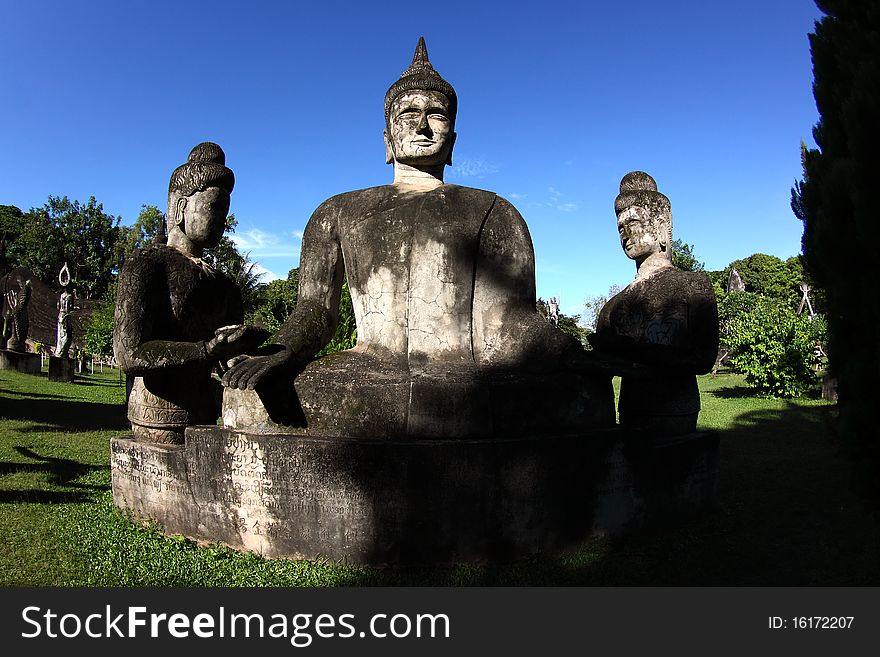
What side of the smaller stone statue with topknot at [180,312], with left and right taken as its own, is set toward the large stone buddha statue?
front

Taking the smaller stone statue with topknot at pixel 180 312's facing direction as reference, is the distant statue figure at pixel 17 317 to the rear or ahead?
to the rear

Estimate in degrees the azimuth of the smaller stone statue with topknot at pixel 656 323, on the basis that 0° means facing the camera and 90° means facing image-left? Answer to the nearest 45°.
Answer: approximately 45°

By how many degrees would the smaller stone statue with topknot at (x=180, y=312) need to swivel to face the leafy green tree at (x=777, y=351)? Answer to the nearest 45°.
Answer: approximately 90° to its left

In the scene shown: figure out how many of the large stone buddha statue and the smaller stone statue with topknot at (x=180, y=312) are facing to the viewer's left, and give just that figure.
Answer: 0

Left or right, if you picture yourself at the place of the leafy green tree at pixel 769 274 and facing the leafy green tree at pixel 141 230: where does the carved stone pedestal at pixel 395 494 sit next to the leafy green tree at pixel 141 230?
left

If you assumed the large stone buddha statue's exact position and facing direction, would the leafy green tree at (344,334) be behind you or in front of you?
behind
